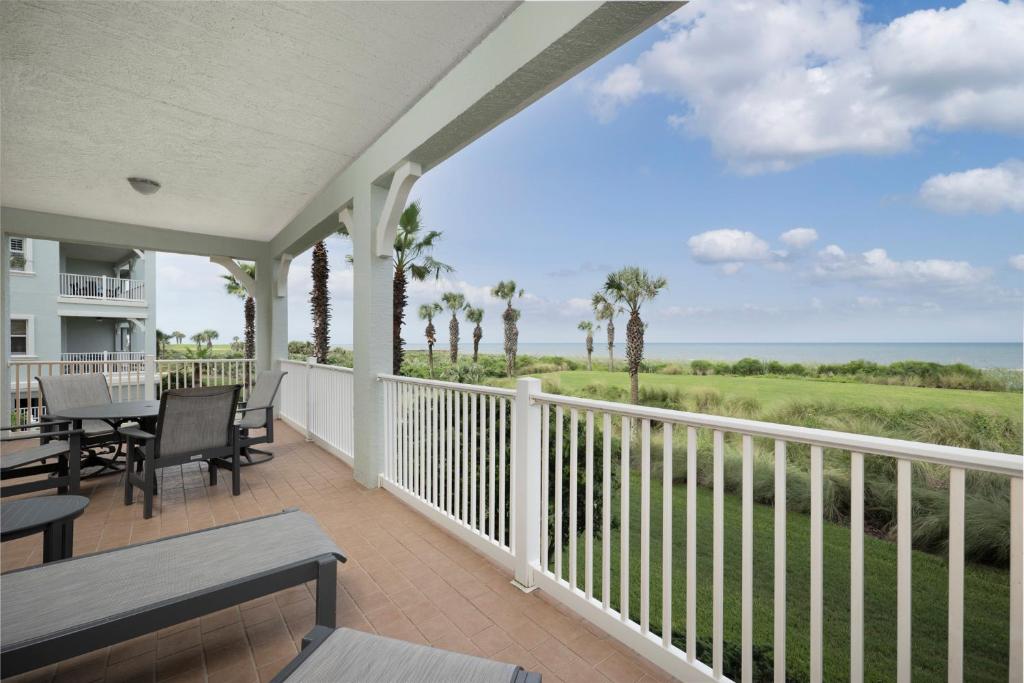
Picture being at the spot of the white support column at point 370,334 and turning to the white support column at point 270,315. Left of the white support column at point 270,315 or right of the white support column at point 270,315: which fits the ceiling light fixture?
left

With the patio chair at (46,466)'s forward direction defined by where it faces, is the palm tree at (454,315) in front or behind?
in front

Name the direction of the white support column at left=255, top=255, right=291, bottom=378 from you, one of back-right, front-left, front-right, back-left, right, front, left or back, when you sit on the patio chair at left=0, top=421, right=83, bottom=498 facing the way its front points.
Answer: front-left

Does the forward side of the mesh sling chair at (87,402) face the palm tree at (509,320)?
no

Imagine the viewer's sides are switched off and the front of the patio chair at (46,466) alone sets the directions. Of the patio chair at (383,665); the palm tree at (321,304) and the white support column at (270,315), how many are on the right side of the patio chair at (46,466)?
1

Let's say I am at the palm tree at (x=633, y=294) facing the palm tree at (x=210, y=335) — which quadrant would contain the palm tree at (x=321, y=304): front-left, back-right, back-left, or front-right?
front-left

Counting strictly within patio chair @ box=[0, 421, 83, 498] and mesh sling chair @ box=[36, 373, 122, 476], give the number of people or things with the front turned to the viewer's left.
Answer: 0

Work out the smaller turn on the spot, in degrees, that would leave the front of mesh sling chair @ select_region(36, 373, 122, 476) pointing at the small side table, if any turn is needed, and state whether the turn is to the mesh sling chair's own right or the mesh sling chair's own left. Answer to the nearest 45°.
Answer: approximately 45° to the mesh sling chair's own right

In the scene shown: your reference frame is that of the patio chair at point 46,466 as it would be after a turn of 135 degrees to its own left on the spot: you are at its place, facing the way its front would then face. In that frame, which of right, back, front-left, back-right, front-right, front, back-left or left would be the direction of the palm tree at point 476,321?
right

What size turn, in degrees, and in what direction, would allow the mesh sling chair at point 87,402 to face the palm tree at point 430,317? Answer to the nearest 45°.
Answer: approximately 90° to its left

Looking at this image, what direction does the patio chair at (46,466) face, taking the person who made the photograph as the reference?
facing to the right of the viewer

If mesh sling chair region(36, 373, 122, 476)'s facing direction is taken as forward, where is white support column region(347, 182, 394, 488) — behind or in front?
in front

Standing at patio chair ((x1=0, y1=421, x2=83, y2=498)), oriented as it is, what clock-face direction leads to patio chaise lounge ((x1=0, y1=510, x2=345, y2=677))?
patio chaise lounge ((x1=0, y1=510, x2=345, y2=677)) is roughly at 3 o'clock from patio chair ((x1=0, y1=421, x2=83, y2=498)).
